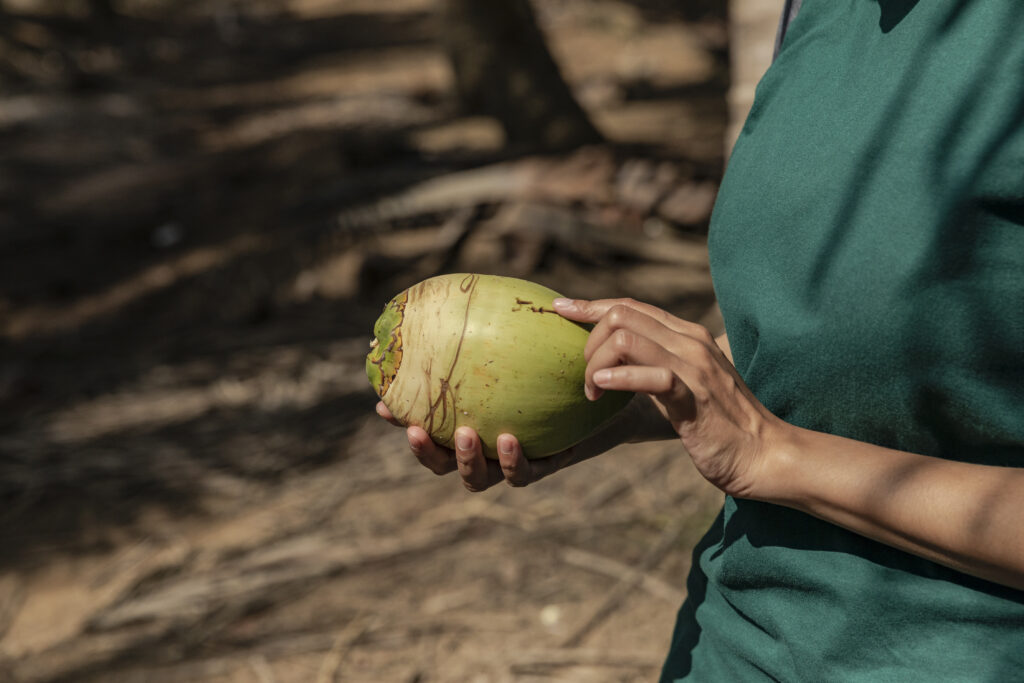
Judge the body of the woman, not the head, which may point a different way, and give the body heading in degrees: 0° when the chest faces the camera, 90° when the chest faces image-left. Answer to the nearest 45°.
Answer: approximately 45°

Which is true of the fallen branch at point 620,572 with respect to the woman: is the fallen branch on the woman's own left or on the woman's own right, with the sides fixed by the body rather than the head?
on the woman's own right

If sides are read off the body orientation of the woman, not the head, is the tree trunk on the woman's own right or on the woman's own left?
on the woman's own right
